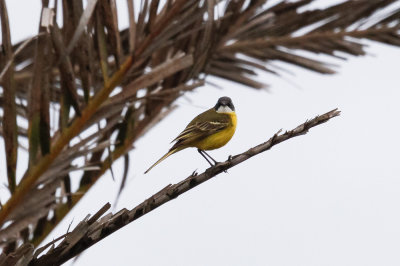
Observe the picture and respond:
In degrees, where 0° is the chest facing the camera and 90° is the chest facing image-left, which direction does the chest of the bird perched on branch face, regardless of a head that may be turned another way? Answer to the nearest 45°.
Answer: approximately 270°
